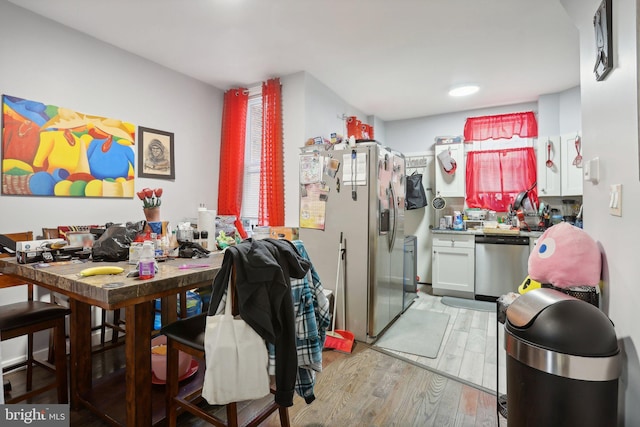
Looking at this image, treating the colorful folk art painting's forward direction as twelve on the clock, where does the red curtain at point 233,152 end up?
The red curtain is roughly at 10 o'clock from the colorful folk art painting.

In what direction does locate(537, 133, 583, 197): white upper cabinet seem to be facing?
toward the camera

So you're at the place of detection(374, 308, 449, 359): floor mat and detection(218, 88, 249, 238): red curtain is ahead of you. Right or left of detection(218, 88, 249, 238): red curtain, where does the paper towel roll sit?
left

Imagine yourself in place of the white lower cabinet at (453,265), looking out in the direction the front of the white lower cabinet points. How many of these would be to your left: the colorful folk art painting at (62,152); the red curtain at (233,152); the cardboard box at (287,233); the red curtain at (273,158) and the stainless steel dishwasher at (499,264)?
1

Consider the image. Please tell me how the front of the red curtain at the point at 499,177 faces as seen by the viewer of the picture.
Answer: facing the viewer

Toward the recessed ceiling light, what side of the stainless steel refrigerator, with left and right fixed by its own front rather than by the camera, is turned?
left

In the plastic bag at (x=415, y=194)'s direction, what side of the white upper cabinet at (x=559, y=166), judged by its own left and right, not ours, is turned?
right

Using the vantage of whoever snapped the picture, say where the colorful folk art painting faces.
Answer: facing the viewer and to the right of the viewer

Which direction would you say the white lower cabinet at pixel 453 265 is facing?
toward the camera

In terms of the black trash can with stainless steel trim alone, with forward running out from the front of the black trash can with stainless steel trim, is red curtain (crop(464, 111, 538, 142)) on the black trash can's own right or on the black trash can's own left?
on the black trash can's own right

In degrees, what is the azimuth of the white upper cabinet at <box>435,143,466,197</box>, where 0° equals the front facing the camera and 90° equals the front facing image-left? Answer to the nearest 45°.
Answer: approximately 0°

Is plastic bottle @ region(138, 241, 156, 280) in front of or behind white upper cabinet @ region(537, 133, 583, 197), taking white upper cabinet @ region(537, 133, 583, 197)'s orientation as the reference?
in front

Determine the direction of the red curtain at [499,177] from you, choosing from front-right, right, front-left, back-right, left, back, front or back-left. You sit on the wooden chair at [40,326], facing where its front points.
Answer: front-left
